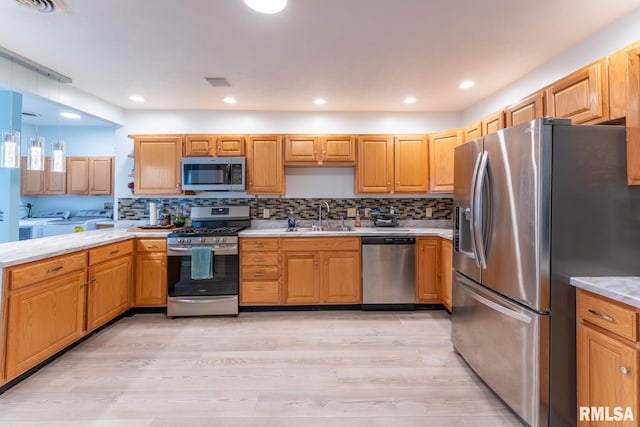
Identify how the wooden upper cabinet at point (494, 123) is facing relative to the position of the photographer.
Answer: facing the viewer and to the left of the viewer

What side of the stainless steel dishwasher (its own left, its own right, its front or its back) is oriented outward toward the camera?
front

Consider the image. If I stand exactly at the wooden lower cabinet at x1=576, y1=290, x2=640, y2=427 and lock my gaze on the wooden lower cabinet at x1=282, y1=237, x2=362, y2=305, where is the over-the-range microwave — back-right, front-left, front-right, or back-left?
front-left

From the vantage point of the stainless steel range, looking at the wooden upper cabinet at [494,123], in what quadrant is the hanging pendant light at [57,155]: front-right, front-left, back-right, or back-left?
back-right

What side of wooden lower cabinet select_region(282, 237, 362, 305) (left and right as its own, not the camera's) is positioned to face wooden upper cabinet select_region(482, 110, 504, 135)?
left

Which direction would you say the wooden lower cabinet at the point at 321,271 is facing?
toward the camera

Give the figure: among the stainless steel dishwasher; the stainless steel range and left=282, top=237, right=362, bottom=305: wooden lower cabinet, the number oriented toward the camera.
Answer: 3

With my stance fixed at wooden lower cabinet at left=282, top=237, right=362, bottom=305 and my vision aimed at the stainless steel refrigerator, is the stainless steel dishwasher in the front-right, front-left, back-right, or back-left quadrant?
front-left

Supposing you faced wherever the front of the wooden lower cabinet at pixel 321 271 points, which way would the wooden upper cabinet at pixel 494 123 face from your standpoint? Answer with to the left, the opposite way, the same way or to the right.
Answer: to the right

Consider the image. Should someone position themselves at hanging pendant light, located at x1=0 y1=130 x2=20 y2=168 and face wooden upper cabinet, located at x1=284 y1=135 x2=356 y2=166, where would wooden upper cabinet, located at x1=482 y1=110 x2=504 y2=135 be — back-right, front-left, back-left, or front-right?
front-right

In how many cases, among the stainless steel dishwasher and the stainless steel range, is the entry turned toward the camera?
2
